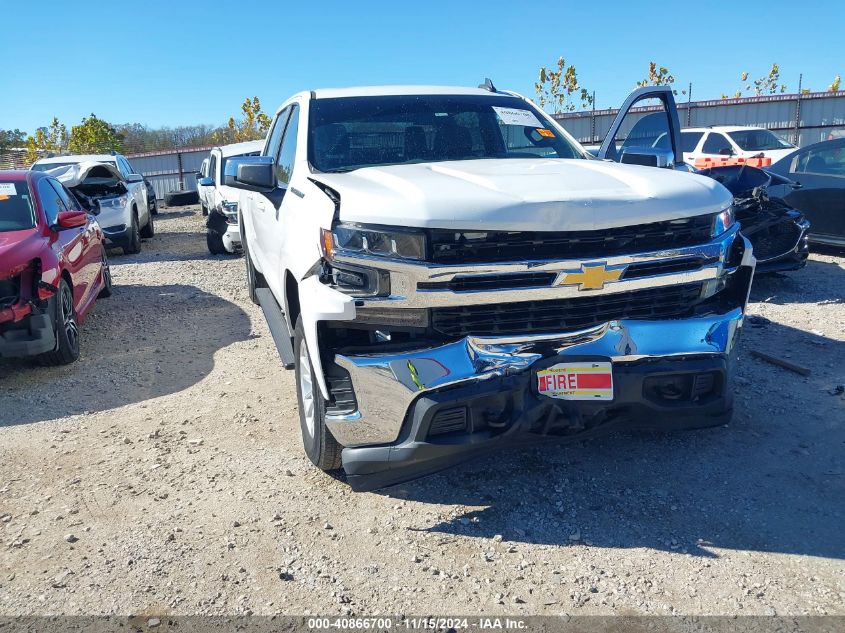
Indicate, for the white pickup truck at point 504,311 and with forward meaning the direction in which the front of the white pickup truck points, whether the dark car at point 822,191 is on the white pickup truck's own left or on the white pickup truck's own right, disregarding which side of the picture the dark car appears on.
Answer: on the white pickup truck's own left

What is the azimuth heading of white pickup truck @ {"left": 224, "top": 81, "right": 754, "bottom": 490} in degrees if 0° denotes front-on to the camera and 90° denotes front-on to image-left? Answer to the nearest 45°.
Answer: approximately 315°

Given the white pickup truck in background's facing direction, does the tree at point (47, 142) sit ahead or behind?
behind

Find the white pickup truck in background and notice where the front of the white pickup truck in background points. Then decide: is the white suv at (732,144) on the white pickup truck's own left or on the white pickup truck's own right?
on the white pickup truck's own left

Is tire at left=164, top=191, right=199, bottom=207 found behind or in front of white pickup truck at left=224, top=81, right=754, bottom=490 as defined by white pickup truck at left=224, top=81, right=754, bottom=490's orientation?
behind

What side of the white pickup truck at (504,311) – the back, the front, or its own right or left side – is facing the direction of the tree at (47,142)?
back

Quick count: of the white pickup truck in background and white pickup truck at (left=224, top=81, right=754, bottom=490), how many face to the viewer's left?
0
